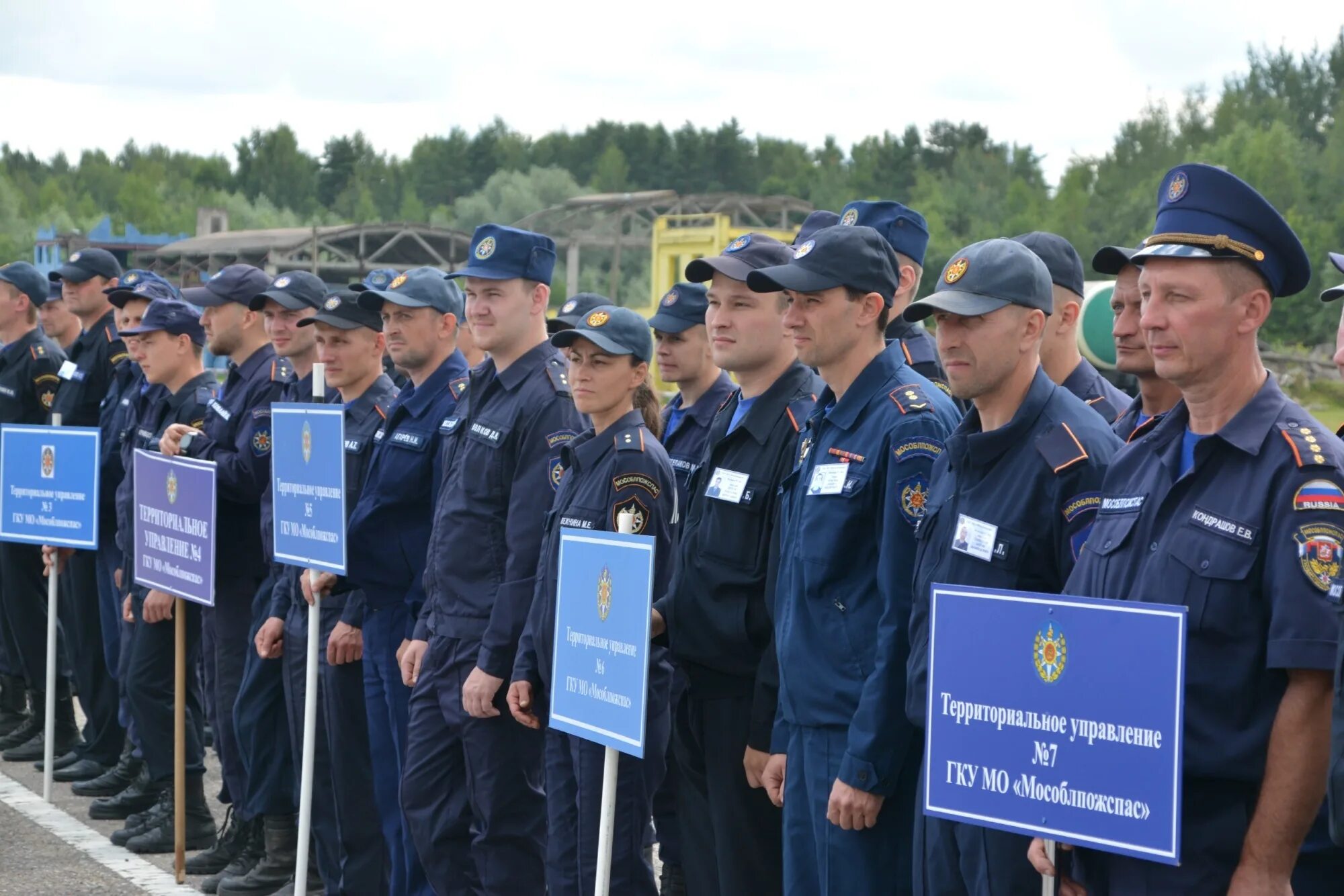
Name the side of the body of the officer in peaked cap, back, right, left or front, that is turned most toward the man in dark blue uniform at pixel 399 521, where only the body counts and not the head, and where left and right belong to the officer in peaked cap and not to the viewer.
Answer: right

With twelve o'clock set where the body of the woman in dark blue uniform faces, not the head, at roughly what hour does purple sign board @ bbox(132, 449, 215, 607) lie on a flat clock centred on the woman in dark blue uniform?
The purple sign board is roughly at 3 o'clock from the woman in dark blue uniform.

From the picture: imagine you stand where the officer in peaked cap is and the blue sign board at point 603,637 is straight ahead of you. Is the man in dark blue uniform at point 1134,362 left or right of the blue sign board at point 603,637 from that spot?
right

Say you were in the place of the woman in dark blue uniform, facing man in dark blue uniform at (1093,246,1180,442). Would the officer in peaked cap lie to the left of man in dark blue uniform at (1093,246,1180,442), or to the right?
right

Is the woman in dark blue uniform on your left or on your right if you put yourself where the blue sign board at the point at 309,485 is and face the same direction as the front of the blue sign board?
on your left

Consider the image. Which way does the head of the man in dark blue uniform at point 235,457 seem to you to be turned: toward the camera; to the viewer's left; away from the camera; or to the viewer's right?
to the viewer's left

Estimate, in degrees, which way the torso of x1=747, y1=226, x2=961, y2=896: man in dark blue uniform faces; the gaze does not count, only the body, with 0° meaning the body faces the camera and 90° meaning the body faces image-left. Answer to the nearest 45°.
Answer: approximately 45°
